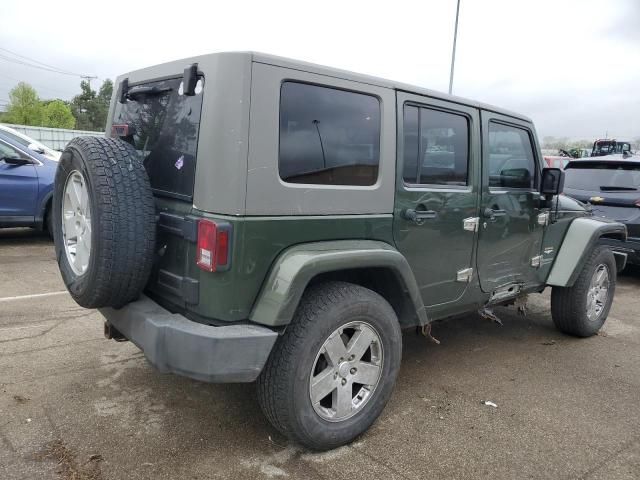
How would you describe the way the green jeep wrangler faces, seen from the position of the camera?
facing away from the viewer and to the right of the viewer

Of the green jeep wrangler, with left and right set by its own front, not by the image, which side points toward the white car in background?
left
